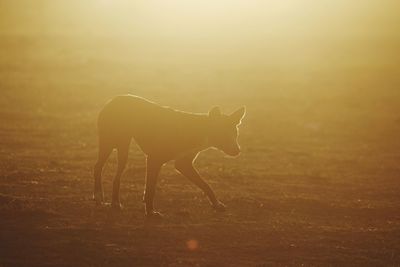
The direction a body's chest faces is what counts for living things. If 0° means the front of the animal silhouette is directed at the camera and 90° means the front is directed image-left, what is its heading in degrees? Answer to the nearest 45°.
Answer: approximately 270°
